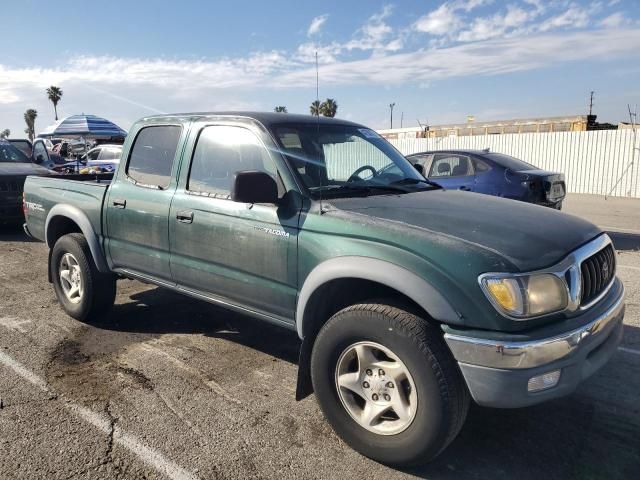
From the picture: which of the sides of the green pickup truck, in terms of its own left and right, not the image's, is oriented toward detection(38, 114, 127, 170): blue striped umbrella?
back

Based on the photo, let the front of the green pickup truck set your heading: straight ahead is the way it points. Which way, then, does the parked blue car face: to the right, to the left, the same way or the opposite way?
the opposite way

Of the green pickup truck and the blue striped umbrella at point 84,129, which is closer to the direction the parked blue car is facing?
the blue striped umbrella

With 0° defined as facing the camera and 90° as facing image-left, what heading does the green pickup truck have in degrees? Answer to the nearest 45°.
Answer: approximately 315°

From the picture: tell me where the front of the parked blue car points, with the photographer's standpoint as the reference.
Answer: facing away from the viewer and to the left of the viewer

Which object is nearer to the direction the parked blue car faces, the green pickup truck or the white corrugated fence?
the white corrugated fence

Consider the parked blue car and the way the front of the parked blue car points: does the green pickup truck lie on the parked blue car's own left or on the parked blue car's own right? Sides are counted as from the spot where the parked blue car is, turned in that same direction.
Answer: on the parked blue car's own left

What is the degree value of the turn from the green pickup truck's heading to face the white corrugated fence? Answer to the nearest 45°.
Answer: approximately 90° to its left

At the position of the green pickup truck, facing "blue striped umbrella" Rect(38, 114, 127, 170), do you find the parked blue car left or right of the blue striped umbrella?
right

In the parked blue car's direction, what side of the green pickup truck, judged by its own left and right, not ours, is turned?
left
